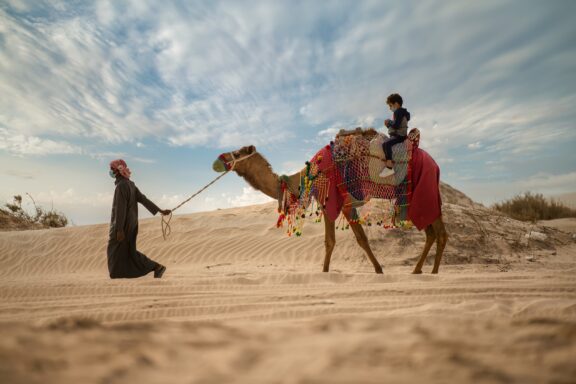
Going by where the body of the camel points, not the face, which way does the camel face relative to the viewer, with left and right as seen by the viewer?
facing to the left of the viewer

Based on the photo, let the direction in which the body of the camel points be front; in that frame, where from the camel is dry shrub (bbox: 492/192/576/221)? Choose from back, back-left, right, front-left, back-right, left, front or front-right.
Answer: back-right

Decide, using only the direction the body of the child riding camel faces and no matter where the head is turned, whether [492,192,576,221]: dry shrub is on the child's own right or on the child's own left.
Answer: on the child's own right

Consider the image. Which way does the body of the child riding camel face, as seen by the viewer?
to the viewer's left
